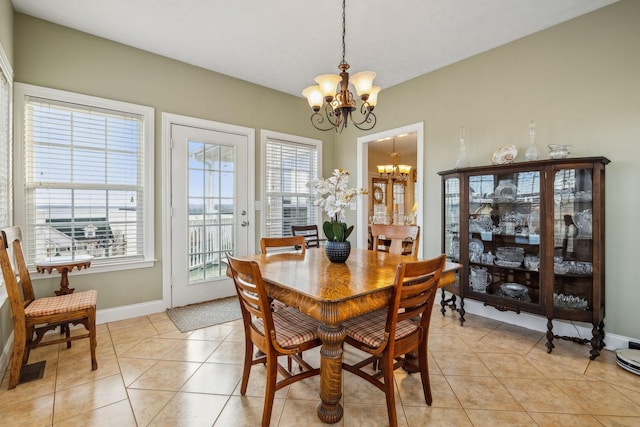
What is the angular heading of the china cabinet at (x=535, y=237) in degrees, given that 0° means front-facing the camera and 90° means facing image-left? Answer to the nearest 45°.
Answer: approximately 45°

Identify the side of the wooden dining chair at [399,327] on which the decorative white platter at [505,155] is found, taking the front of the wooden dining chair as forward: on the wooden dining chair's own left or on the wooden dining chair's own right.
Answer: on the wooden dining chair's own right

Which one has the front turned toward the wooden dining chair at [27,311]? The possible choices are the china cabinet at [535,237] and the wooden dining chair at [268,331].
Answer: the china cabinet

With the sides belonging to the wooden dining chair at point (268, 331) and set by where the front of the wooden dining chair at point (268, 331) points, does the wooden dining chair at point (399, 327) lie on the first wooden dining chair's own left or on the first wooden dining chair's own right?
on the first wooden dining chair's own right

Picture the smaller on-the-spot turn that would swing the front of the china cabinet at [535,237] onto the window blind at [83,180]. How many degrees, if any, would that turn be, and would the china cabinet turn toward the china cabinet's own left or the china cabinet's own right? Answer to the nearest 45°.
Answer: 0° — it already faces it

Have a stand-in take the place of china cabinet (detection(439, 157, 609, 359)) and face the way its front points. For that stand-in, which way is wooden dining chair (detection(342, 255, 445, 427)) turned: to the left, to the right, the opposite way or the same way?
to the right

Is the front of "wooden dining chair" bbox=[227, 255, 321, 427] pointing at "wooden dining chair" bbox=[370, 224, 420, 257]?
yes

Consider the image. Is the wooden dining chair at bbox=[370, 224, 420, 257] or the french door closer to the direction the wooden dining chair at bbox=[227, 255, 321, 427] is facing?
the wooden dining chair

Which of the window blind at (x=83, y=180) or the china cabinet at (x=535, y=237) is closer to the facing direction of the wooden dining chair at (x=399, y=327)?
the window blind

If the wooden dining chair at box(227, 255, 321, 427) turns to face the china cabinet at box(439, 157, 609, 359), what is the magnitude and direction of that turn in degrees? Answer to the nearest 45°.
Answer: approximately 45° to its right

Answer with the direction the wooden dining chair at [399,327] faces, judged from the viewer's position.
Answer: facing away from the viewer and to the left of the viewer

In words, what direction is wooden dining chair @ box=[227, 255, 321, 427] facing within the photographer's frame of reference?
facing away from the viewer and to the right of the viewer
